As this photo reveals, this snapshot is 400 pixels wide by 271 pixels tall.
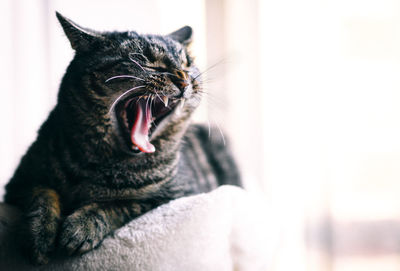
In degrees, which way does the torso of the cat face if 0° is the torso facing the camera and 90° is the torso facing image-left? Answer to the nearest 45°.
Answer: approximately 45°
